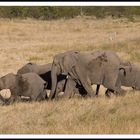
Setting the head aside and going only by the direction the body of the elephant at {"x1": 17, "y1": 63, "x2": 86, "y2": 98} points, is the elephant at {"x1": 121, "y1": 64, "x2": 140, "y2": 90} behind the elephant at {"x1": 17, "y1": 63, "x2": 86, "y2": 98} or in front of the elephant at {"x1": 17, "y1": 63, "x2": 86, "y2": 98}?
behind

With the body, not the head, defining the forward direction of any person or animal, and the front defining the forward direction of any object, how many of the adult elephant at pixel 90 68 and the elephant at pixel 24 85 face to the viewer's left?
2

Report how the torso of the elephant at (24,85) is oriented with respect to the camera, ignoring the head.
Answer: to the viewer's left

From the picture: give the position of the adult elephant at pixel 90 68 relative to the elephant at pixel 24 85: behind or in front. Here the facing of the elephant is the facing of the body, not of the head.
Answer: behind

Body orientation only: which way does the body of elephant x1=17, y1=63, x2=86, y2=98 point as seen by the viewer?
to the viewer's left

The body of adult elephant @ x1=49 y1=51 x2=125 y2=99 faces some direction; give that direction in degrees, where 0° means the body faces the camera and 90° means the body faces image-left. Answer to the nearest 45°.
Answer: approximately 90°
